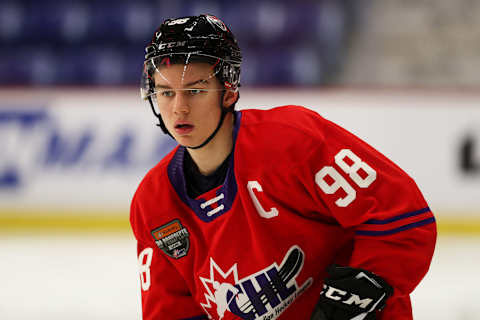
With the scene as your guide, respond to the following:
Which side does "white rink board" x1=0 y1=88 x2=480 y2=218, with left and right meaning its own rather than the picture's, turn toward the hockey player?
front

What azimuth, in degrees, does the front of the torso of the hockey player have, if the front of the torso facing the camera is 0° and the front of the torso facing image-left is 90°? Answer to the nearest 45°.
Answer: approximately 45°

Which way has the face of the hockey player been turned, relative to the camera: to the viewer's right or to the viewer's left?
to the viewer's left

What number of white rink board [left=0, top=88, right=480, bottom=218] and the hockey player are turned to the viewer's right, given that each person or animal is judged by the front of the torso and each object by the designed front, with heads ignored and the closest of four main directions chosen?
0

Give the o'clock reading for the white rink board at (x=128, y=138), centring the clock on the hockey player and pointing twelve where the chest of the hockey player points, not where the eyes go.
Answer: The white rink board is roughly at 4 o'clock from the hockey player.

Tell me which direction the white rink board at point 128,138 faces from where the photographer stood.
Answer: facing the viewer
